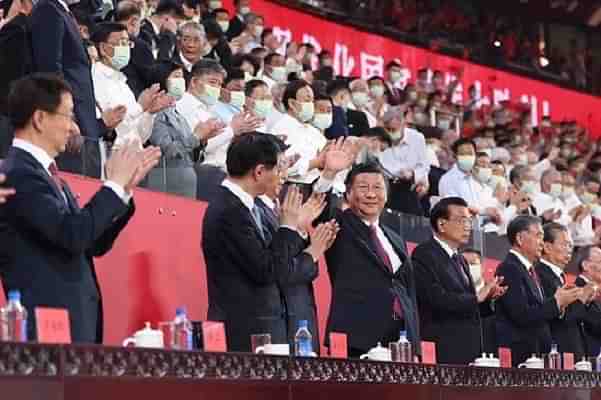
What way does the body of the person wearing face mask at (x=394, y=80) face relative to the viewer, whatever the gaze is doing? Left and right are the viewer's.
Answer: facing the viewer and to the right of the viewer

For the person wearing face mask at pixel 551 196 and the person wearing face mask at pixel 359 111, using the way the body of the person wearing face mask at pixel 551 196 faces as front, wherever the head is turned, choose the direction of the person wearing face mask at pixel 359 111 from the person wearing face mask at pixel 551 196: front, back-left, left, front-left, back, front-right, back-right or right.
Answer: right

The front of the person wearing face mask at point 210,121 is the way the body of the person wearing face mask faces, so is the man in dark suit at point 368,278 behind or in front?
in front

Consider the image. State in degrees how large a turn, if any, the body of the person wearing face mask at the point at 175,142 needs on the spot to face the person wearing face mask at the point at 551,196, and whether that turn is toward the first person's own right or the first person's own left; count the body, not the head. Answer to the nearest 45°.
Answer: approximately 90° to the first person's own left

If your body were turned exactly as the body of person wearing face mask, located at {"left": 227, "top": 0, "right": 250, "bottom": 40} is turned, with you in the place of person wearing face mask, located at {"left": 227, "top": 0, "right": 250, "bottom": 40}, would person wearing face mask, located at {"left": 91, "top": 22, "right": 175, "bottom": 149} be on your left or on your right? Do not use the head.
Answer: on your right

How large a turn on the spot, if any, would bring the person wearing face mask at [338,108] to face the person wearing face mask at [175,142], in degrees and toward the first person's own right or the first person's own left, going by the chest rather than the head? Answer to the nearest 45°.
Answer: approximately 45° to the first person's own right

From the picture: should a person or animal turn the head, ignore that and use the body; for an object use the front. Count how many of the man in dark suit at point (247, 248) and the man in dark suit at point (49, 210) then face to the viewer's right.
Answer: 2

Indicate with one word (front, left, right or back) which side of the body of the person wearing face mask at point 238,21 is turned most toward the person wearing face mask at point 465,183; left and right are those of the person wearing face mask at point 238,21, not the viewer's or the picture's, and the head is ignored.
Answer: front

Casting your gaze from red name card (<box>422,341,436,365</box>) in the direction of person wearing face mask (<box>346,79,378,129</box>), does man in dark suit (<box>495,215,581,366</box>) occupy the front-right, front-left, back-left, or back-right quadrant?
front-right

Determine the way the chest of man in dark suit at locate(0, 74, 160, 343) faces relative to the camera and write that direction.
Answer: to the viewer's right

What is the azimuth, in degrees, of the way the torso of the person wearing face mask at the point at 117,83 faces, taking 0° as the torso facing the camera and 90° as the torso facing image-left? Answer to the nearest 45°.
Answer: approximately 315°

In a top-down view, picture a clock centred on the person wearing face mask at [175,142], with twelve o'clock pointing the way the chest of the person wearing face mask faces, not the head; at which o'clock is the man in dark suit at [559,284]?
The man in dark suit is roughly at 10 o'clock from the person wearing face mask.

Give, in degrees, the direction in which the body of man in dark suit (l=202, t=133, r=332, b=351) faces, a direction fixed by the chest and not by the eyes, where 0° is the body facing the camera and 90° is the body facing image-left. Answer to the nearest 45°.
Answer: approximately 270°

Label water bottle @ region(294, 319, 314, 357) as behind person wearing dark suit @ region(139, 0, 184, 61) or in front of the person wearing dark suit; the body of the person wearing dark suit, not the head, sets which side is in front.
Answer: in front
